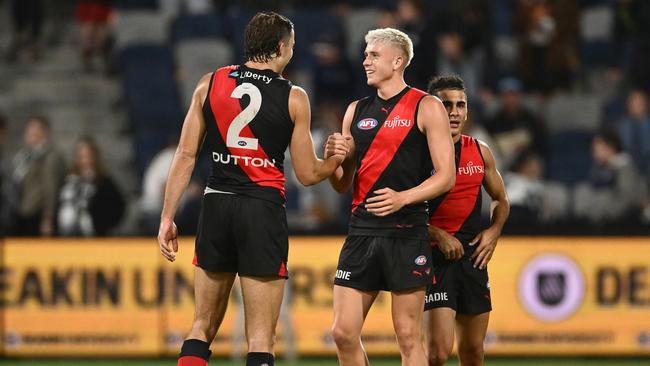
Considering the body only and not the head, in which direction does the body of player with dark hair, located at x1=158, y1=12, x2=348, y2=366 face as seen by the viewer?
away from the camera

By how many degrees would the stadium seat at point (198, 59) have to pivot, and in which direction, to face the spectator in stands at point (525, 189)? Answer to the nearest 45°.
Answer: approximately 45° to its left

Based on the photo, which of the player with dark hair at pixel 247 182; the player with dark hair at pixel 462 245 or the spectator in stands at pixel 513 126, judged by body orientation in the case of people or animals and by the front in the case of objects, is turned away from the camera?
the player with dark hair at pixel 247 182

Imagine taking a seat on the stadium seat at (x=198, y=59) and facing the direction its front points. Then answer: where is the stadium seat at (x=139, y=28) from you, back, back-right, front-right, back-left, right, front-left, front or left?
back-right

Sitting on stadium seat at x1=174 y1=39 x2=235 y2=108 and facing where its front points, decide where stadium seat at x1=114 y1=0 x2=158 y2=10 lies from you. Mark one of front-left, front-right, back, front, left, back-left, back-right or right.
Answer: back-right

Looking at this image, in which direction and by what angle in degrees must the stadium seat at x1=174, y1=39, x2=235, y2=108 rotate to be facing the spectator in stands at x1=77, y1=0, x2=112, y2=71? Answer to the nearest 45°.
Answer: approximately 135° to its right

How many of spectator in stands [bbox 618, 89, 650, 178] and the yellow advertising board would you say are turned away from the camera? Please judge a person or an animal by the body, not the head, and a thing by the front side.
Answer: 0

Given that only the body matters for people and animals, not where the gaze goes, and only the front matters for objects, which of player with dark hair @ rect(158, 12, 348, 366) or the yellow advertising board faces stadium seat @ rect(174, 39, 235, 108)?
the player with dark hair

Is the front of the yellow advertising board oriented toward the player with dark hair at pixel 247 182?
yes
